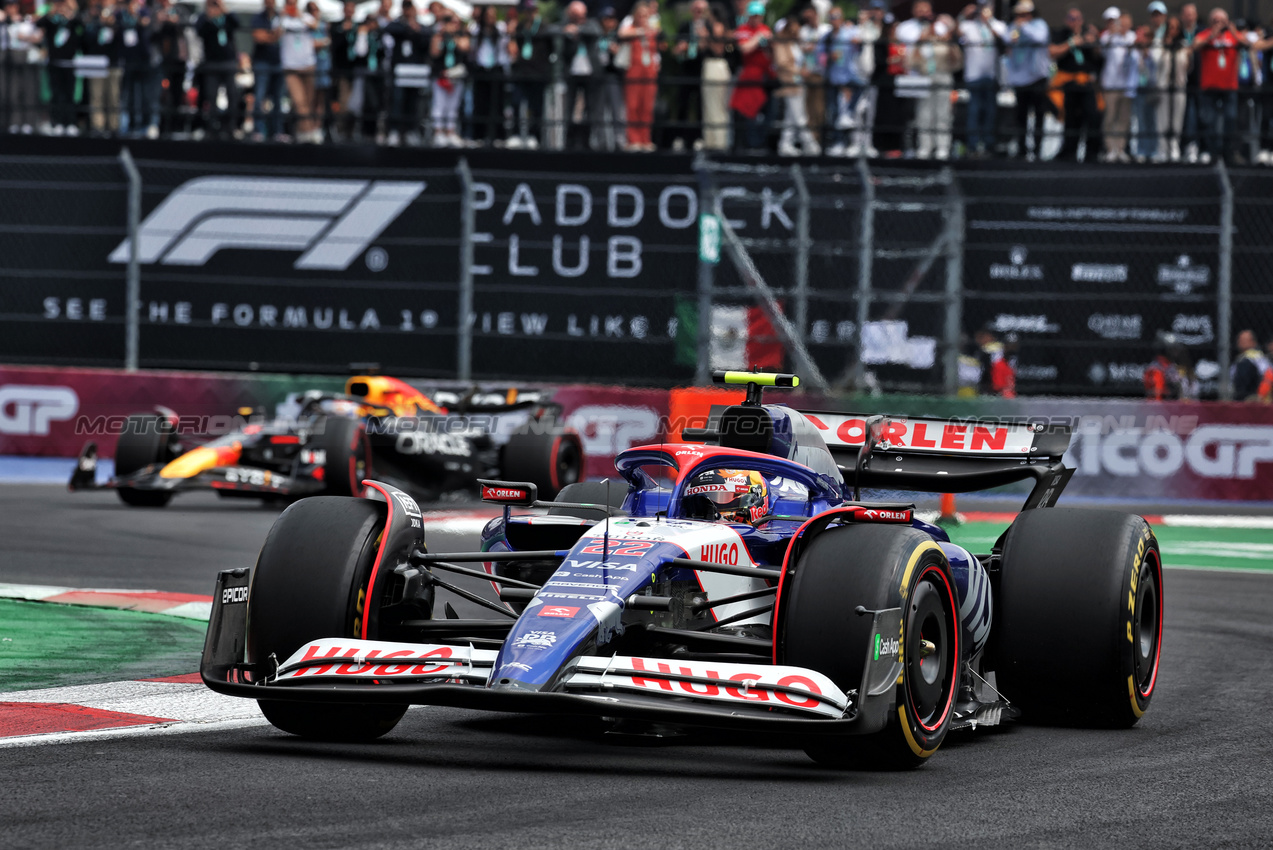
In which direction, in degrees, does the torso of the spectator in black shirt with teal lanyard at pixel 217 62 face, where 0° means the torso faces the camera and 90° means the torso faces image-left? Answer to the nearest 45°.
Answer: approximately 0°

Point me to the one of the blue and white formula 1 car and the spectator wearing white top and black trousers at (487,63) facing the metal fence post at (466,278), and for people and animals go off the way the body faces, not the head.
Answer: the spectator wearing white top and black trousers

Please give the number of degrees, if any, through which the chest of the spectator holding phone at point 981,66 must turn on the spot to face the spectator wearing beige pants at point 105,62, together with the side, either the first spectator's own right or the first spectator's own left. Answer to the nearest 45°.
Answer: approximately 90° to the first spectator's own right

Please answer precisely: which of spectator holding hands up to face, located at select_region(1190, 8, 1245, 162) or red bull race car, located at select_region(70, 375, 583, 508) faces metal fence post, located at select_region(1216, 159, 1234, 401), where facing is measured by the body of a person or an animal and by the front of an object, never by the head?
the spectator holding hands up to face

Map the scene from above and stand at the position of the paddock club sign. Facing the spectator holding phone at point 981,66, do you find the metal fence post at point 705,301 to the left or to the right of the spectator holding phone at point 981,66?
right

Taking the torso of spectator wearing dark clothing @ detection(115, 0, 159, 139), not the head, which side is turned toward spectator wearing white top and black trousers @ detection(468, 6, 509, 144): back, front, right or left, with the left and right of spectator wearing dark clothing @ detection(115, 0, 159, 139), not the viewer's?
left
